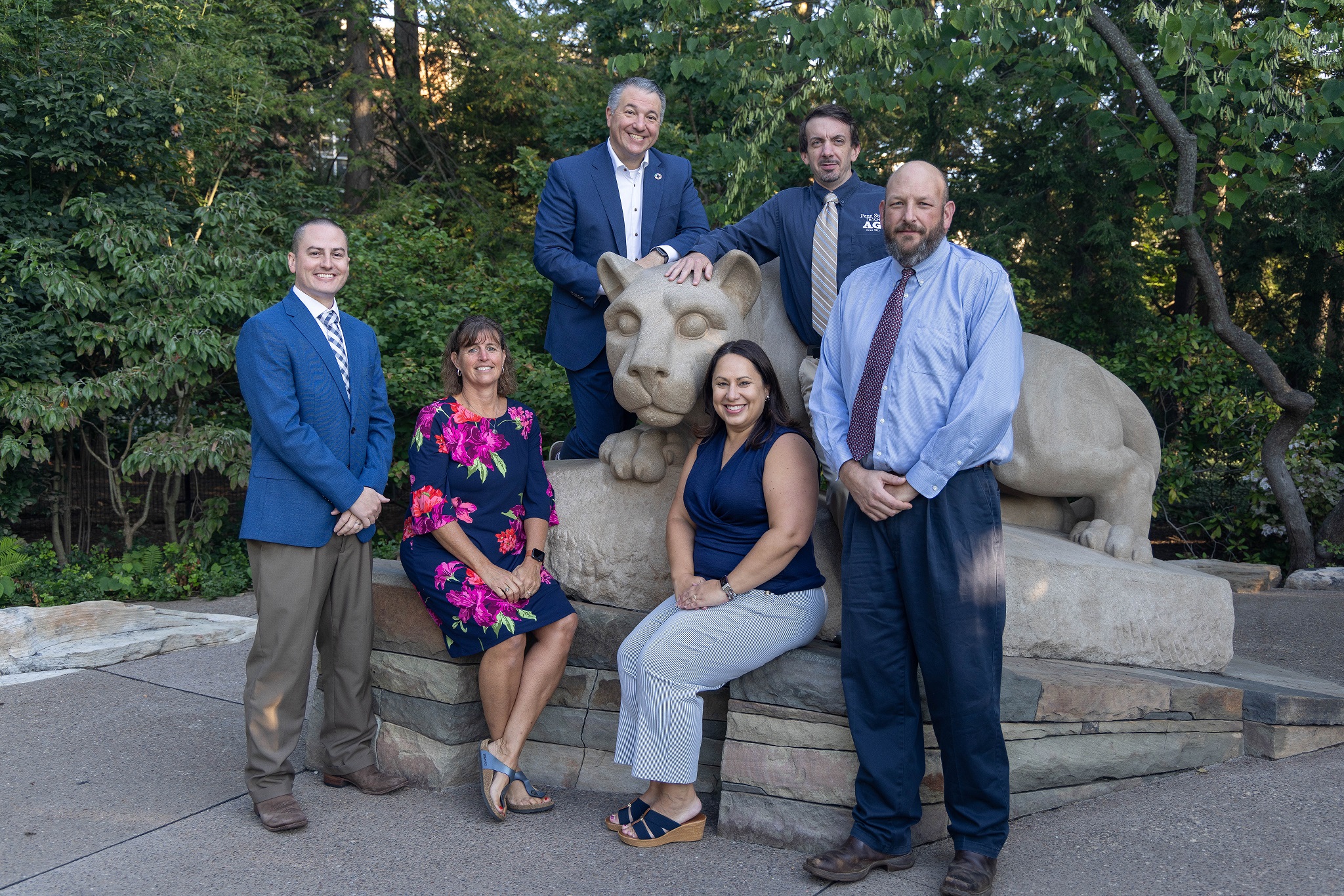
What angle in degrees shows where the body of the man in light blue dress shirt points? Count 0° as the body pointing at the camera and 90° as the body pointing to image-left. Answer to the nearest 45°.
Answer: approximately 45°

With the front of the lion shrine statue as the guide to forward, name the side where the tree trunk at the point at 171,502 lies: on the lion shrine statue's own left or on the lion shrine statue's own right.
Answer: on the lion shrine statue's own right

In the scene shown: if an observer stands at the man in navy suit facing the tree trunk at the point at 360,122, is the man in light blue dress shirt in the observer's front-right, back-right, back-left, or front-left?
back-right

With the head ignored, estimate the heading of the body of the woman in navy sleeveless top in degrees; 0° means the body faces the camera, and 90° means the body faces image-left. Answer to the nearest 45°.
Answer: approximately 45°

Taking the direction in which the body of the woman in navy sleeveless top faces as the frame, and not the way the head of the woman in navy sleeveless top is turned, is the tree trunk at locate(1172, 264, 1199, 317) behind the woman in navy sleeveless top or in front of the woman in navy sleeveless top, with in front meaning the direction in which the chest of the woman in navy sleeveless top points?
behind

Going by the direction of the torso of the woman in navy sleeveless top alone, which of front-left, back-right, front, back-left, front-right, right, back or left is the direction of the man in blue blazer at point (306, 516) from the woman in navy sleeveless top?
front-right

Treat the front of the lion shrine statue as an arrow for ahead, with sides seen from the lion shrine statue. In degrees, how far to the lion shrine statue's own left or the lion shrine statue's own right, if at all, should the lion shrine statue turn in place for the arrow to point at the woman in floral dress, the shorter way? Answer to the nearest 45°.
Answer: approximately 45° to the lion shrine statue's own right

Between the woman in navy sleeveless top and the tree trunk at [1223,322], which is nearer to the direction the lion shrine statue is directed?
the woman in navy sleeveless top

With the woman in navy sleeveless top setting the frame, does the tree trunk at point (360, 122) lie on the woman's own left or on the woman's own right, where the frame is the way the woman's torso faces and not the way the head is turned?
on the woman's own right

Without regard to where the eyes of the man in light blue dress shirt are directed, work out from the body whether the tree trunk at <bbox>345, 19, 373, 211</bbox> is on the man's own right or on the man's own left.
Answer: on the man's own right

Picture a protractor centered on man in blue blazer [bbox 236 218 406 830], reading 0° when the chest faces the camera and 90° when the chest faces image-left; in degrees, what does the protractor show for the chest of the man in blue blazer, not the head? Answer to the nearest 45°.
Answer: approximately 315°

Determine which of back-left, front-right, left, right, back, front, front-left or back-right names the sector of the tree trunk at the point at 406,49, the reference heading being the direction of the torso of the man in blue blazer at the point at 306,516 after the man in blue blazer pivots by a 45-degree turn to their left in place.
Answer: left
